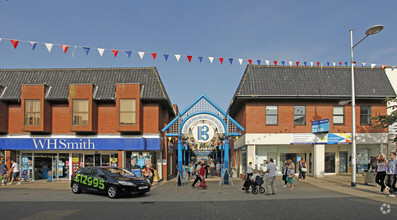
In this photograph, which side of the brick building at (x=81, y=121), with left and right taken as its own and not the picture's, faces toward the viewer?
front

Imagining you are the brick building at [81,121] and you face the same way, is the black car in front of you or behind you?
in front

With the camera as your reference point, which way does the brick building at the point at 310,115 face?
facing the viewer

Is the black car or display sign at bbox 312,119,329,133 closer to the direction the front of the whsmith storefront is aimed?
the black car

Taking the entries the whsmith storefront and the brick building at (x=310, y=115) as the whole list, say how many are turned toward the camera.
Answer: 2

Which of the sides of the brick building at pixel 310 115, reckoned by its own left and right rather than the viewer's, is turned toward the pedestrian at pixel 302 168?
front

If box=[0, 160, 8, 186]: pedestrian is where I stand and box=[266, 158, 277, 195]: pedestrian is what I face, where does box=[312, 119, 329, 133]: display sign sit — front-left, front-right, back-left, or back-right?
front-left

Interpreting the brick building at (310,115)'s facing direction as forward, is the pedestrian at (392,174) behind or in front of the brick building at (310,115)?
in front

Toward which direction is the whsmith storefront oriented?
toward the camera
